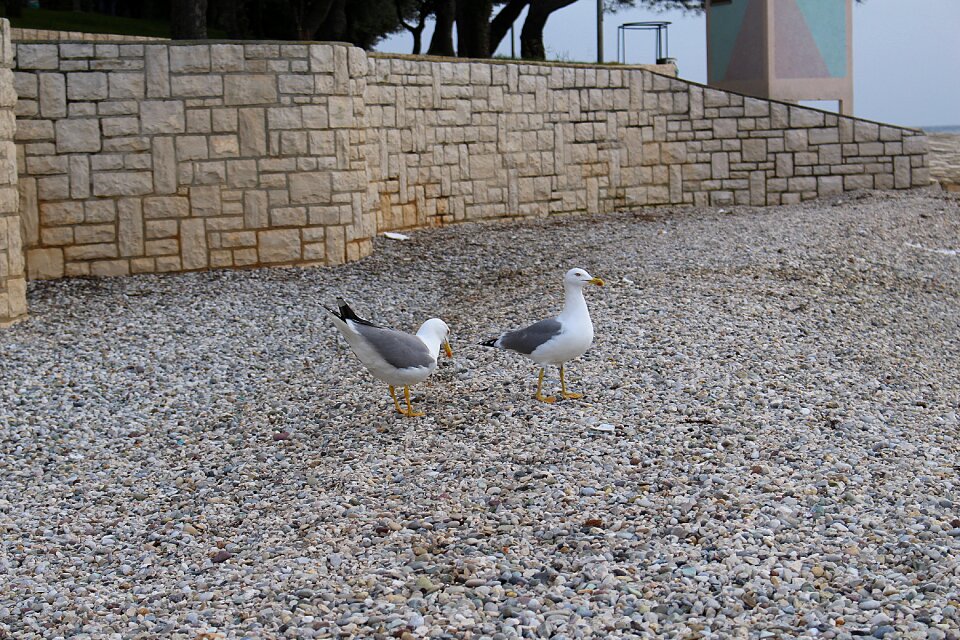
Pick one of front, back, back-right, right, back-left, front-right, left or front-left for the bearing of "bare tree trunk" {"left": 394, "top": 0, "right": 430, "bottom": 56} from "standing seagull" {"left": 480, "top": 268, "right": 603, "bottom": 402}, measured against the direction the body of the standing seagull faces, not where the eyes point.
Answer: left

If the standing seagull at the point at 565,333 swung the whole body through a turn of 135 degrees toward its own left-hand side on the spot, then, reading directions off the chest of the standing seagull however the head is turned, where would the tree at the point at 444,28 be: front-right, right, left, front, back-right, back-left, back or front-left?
front-right

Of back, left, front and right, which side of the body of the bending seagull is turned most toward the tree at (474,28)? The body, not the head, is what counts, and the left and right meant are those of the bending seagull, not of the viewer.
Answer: left

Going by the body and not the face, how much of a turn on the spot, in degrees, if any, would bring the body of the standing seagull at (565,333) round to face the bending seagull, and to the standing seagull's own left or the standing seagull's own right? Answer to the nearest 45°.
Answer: approximately 180°

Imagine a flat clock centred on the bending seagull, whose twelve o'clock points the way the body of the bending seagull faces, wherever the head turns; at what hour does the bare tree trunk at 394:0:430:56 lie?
The bare tree trunk is roughly at 9 o'clock from the bending seagull.

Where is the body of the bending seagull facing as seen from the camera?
to the viewer's right

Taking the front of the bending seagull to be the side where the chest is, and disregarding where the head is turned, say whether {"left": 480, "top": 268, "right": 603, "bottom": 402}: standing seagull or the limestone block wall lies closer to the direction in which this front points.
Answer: the standing seagull

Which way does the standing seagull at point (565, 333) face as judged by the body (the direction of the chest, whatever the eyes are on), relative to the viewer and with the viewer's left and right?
facing to the right of the viewer

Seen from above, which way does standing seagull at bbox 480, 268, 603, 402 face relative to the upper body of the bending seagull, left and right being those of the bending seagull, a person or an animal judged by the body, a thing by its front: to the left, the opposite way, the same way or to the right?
the same way

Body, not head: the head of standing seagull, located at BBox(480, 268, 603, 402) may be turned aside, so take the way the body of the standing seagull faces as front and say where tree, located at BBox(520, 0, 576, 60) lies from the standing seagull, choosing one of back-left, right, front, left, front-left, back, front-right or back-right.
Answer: left

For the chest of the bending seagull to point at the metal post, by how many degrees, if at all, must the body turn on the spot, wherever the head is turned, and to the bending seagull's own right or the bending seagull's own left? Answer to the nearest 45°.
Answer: approximately 90° to the bending seagull's own left

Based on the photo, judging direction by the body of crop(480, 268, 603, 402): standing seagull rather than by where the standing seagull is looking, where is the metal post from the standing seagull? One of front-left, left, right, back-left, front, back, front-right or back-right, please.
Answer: left

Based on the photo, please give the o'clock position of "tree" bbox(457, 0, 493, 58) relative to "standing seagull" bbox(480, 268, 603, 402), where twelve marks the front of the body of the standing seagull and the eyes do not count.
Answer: The tree is roughly at 9 o'clock from the standing seagull.

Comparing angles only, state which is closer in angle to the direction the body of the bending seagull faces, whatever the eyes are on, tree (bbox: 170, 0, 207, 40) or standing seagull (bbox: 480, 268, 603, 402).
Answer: the standing seagull

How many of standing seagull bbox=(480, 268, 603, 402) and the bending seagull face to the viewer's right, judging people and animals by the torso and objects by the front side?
2
